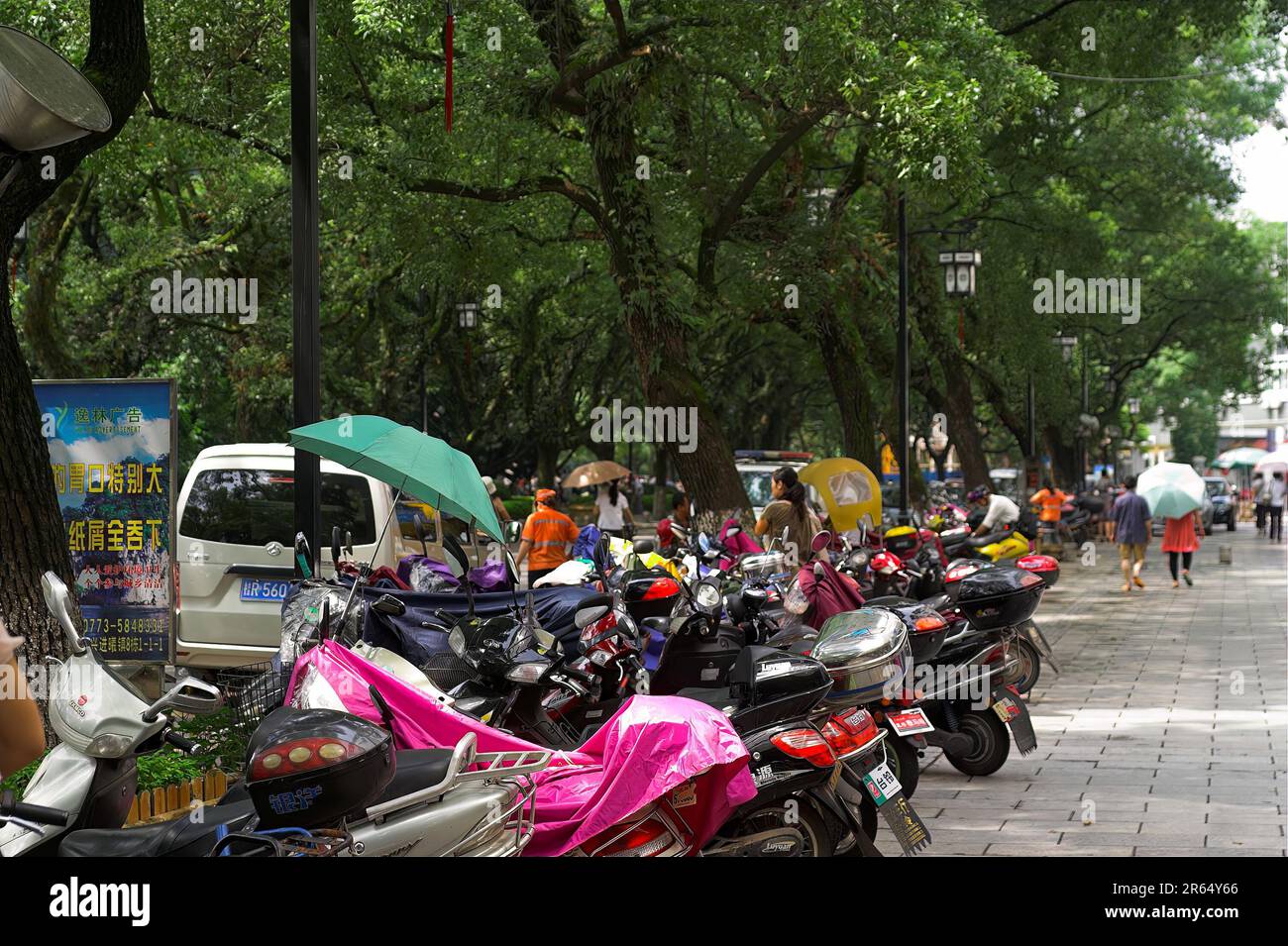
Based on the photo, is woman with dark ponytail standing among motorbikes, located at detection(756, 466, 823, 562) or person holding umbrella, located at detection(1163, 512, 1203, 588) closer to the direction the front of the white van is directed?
the person holding umbrella

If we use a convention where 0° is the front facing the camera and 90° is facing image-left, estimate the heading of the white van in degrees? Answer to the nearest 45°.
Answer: approximately 225°

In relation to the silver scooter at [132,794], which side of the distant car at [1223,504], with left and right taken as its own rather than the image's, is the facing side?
front

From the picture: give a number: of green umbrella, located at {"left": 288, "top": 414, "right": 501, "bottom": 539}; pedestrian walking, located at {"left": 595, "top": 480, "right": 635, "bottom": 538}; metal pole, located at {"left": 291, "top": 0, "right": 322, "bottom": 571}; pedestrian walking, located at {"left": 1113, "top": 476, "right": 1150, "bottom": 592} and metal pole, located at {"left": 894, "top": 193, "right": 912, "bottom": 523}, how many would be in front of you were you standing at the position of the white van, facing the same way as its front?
3

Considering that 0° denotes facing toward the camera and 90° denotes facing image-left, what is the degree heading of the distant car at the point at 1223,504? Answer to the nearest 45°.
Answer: approximately 0°

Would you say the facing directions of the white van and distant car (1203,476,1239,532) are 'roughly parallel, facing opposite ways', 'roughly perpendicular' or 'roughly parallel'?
roughly parallel, facing opposite ways

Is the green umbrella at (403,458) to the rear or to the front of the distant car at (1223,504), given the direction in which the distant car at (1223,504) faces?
to the front

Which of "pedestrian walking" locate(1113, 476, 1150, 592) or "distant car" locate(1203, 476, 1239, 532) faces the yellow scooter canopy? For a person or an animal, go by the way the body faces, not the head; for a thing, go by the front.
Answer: the distant car

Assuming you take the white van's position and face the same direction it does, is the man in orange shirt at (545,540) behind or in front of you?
in front

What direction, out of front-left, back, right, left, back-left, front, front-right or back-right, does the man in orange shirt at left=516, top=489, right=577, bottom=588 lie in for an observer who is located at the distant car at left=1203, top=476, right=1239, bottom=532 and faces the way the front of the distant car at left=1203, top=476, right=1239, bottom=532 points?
front

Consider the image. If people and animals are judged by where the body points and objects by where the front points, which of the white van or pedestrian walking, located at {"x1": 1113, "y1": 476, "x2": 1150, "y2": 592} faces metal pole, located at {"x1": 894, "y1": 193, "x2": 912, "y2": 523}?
the white van
